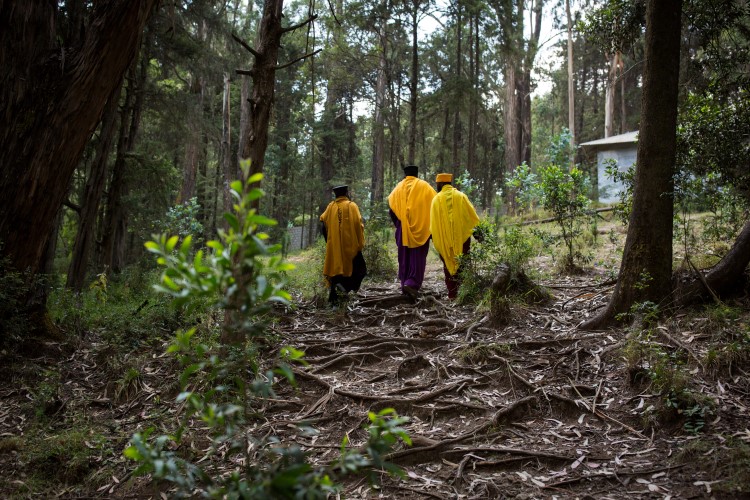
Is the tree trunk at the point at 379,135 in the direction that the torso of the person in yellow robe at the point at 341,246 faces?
yes

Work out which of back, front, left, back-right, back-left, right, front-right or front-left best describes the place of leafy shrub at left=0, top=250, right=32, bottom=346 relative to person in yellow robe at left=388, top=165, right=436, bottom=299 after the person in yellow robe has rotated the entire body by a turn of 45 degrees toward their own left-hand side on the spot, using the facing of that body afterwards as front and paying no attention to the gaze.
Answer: left

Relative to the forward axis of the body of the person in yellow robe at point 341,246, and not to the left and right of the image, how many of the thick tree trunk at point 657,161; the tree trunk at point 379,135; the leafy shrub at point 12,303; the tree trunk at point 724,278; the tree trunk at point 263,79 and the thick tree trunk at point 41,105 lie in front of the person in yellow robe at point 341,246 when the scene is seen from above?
1

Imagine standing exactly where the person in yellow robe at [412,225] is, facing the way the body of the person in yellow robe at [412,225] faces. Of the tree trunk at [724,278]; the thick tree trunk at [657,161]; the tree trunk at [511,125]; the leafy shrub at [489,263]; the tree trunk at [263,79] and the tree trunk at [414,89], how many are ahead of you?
2

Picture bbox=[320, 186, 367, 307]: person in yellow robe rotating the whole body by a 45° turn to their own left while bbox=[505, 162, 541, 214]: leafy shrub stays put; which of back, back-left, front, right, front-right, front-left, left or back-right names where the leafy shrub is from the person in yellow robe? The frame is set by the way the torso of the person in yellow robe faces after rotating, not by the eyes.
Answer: right

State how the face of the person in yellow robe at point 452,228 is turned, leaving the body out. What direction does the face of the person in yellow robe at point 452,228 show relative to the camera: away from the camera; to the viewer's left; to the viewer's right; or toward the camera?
away from the camera

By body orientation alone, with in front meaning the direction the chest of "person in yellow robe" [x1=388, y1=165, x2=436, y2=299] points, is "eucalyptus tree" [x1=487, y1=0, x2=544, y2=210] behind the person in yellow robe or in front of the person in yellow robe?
in front

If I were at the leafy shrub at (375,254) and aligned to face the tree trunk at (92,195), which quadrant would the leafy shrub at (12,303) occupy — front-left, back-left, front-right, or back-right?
front-left

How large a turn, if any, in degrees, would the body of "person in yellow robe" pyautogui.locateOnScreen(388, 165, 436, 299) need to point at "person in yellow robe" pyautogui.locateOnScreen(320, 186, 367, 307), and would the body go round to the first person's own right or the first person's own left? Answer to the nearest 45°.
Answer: approximately 135° to the first person's own left

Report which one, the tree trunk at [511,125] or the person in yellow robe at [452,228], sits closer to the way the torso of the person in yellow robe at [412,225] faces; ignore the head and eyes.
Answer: the tree trunk

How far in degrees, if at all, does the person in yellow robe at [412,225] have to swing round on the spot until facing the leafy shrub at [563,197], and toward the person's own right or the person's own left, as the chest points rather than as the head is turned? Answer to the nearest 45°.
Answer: approximately 90° to the person's own right

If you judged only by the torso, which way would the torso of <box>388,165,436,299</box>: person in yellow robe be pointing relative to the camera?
away from the camera

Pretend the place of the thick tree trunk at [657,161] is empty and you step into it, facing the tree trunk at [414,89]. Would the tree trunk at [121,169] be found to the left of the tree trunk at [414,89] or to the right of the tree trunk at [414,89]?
left

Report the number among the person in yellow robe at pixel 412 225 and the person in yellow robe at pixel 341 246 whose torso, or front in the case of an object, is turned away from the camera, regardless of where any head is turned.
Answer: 2

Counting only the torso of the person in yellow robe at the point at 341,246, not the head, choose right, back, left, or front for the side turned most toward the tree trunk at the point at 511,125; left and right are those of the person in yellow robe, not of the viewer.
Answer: front

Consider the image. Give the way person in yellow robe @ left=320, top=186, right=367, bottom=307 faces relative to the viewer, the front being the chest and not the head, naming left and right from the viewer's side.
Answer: facing away from the viewer

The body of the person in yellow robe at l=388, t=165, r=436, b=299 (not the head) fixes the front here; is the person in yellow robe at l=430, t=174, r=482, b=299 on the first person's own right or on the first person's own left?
on the first person's own right

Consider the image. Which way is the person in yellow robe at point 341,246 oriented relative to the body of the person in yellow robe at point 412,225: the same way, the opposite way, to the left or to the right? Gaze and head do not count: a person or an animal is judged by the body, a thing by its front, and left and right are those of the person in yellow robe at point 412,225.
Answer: the same way
